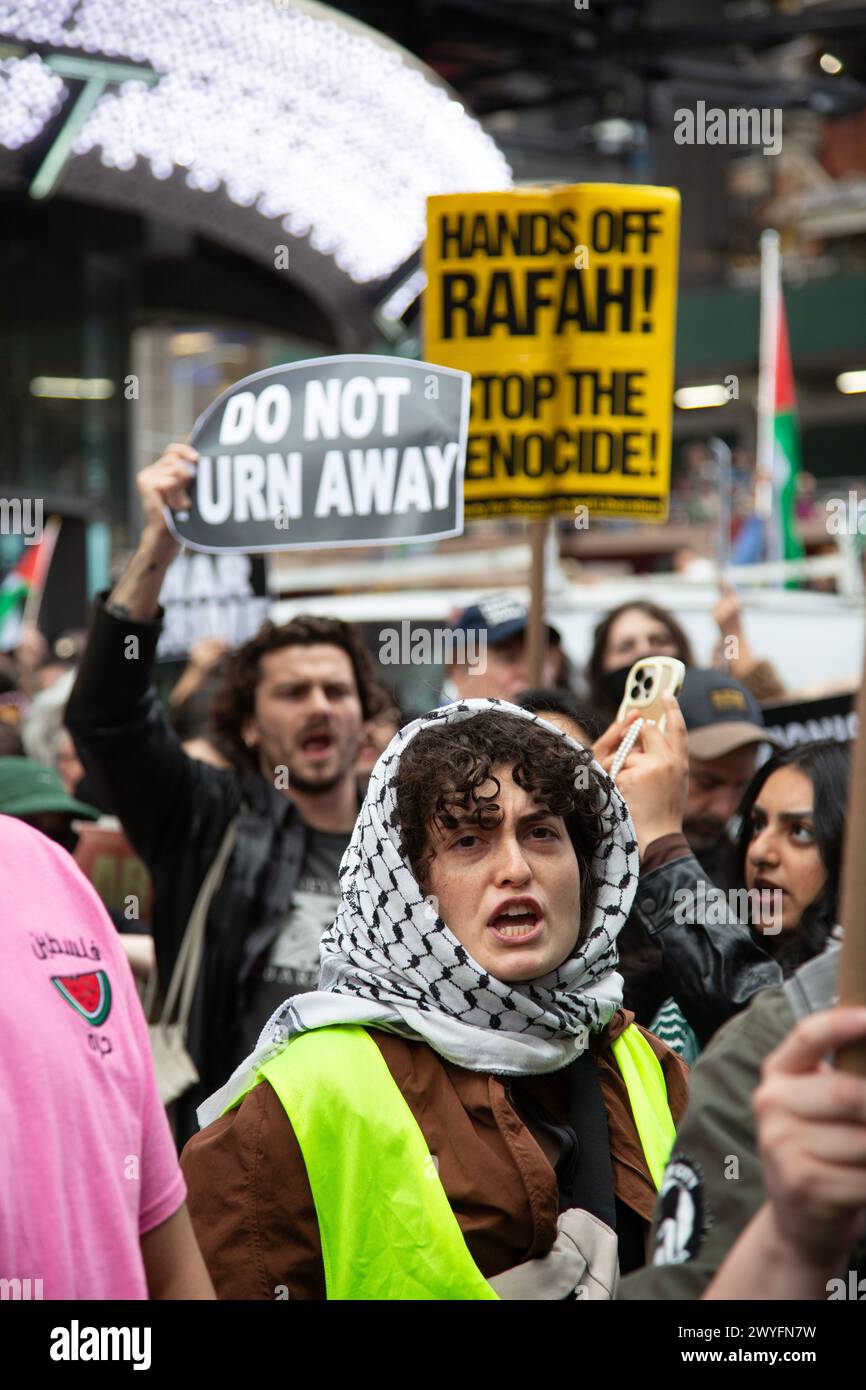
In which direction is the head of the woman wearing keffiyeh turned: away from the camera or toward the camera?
toward the camera

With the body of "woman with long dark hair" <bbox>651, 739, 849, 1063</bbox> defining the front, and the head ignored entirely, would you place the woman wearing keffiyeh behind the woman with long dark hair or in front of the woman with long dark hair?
in front

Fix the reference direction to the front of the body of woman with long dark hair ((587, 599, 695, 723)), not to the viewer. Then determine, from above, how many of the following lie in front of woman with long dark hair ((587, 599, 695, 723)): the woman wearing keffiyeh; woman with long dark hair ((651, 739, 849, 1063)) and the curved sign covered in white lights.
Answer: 2

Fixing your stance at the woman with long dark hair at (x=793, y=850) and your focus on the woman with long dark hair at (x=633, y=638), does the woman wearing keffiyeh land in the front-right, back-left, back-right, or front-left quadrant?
back-left

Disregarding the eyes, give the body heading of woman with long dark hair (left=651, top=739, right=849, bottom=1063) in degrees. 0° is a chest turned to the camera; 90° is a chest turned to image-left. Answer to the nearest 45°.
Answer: approximately 45°

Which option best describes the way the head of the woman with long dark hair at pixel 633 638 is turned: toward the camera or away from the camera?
toward the camera

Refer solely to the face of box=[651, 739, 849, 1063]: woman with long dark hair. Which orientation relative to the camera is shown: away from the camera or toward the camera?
toward the camera

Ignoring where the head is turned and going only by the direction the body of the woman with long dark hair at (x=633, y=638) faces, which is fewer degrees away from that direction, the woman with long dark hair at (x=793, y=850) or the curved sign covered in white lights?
the woman with long dark hair

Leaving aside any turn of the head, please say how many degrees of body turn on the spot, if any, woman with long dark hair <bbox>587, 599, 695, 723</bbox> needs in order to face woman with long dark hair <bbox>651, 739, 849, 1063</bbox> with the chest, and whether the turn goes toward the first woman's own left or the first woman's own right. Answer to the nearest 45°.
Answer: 0° — they already face them

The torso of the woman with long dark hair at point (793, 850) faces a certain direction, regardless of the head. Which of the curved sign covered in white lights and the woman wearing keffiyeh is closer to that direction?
the woman wearing keffiyeh

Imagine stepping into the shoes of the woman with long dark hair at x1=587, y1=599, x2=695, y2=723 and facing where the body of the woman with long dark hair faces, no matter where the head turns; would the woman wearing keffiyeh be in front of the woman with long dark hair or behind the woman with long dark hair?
in front

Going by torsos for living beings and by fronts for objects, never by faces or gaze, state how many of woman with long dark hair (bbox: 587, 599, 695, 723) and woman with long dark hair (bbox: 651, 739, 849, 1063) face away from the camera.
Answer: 0

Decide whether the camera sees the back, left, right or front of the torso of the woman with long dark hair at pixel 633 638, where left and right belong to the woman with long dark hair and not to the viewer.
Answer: front
